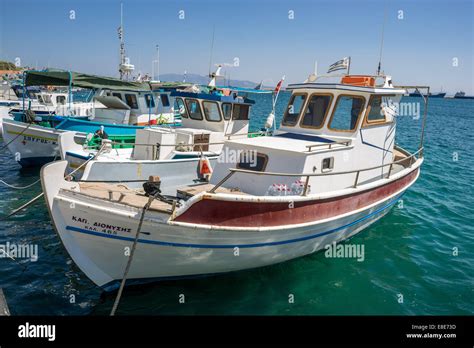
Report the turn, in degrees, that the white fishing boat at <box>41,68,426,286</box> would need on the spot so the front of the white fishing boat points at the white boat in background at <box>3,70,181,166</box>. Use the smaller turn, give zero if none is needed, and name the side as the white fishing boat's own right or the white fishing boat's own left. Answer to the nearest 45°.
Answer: approximately 90° to the white fishing boat's own right

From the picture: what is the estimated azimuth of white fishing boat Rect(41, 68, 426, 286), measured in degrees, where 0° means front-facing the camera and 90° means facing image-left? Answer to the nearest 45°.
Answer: approximately 45°

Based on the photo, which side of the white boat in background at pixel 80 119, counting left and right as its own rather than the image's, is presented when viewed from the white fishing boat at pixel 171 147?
left

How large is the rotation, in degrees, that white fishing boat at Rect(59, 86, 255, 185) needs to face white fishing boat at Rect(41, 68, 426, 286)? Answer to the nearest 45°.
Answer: approximately 45° to its left

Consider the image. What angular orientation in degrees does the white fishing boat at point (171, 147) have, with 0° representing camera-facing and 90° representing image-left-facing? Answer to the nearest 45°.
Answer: approximately 45°

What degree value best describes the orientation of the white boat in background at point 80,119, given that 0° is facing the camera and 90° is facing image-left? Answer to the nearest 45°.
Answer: approximately 45°
